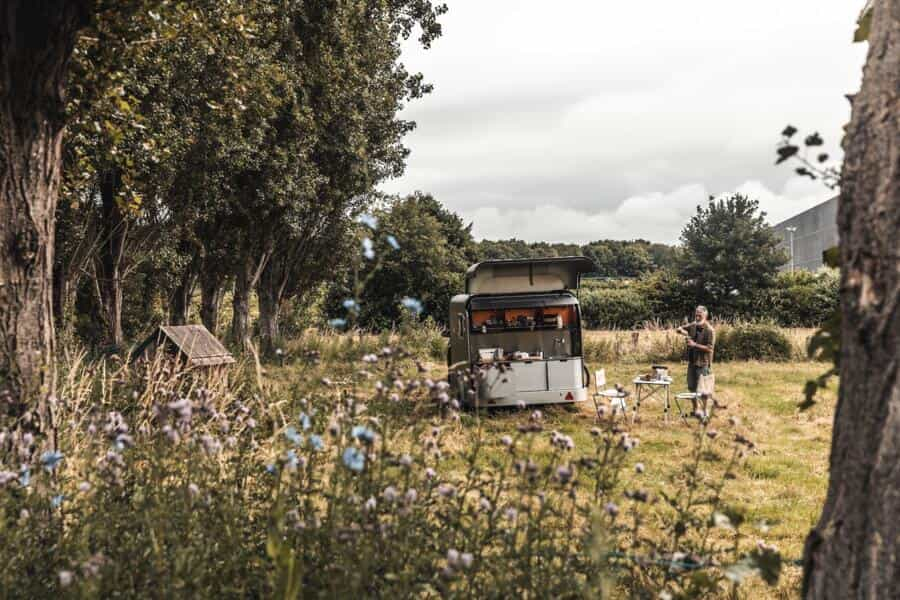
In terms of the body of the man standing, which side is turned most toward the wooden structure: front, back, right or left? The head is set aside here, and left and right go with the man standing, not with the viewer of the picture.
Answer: front

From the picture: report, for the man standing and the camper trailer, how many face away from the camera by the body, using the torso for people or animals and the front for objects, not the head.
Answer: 1

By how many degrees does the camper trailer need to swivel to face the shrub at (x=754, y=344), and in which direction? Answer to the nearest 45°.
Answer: approximately 45° to its right

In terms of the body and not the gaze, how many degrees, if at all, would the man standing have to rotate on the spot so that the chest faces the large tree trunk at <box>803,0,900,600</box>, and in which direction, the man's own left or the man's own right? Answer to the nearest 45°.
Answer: approximately 45° to the man's own left

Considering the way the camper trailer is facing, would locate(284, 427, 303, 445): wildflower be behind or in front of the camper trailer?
behind

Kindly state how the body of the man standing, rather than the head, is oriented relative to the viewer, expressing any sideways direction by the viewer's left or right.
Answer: facing the viewer and to the left of the viewer

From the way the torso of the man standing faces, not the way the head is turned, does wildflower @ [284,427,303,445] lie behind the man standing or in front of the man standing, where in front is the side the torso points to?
in front

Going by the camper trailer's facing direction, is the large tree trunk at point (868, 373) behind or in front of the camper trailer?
behind

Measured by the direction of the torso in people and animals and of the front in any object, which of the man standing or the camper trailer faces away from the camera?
the camper trailer

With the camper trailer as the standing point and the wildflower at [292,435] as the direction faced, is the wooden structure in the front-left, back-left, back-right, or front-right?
front-right

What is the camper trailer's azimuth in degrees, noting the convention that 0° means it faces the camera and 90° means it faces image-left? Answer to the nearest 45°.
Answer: approximately 180°

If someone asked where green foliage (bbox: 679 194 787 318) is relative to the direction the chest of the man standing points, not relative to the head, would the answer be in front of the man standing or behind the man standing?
behind

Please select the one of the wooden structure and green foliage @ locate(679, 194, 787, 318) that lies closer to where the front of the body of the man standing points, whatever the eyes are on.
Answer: the wooden structure

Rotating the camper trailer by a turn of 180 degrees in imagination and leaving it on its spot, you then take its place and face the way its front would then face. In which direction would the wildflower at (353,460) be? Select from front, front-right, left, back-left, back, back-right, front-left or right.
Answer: front

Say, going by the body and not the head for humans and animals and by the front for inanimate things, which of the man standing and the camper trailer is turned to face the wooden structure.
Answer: the man standing
